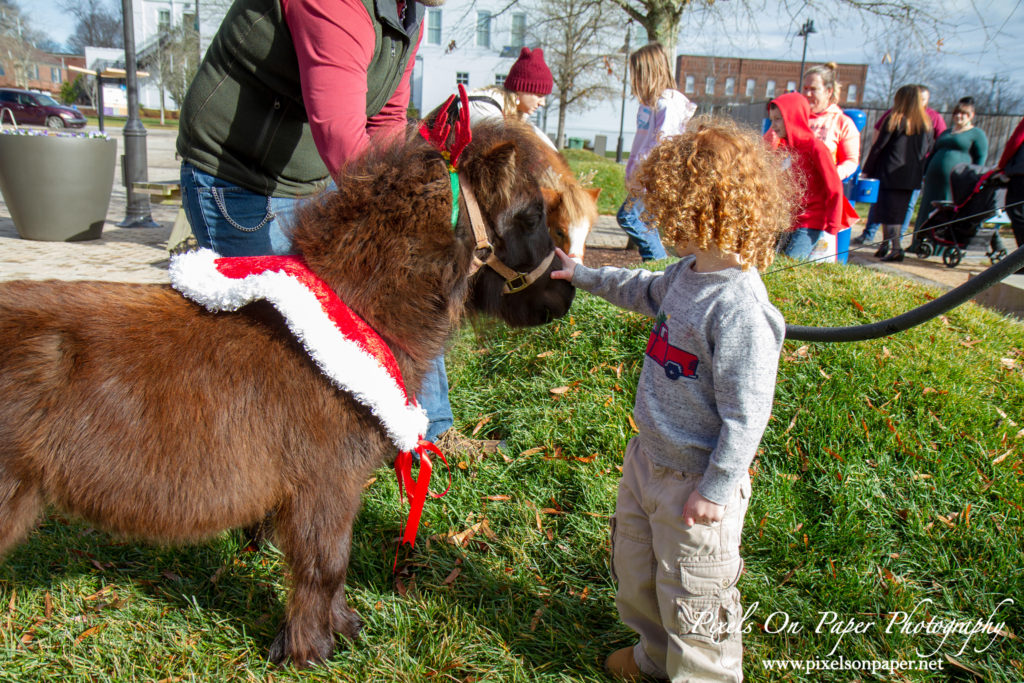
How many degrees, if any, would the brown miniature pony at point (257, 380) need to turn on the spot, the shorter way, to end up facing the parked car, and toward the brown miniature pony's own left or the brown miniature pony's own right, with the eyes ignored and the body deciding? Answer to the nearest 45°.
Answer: approximately 90° to the brown miniature pony's own left

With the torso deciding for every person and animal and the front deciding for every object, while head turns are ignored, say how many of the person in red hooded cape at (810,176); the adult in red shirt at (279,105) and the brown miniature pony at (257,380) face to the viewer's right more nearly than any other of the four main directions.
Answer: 2

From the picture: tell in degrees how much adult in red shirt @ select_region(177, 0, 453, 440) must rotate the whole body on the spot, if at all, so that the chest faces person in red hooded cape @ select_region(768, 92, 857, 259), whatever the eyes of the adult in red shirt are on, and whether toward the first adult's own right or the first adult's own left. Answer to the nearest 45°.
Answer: approximately 45° to the first adult's own left

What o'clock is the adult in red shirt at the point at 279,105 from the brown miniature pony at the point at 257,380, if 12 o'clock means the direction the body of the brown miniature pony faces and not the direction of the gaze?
The adult in red shirt is roughly at 9 o'clock from the brown miniature pony.

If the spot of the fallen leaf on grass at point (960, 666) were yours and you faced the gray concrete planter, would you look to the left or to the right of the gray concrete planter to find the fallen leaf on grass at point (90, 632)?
left

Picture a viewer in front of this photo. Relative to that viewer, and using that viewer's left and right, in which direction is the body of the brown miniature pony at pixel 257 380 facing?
facing to the right of the viewer

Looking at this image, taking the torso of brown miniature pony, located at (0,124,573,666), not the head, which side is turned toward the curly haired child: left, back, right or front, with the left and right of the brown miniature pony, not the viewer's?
front

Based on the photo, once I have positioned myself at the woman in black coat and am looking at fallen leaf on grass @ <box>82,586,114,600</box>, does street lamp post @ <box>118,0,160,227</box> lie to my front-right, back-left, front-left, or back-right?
front-right

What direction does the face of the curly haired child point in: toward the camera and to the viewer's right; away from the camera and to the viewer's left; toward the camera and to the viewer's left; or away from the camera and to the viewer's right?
away from the camera and to the viewer's left

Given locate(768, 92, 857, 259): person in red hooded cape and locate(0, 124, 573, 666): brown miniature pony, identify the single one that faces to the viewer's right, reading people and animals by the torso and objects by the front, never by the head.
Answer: the brown miniature pony

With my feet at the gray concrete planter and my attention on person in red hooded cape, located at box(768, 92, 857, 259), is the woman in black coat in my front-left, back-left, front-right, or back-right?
front-left

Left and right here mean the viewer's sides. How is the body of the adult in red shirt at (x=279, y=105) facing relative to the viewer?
facing to the right of the viewer
